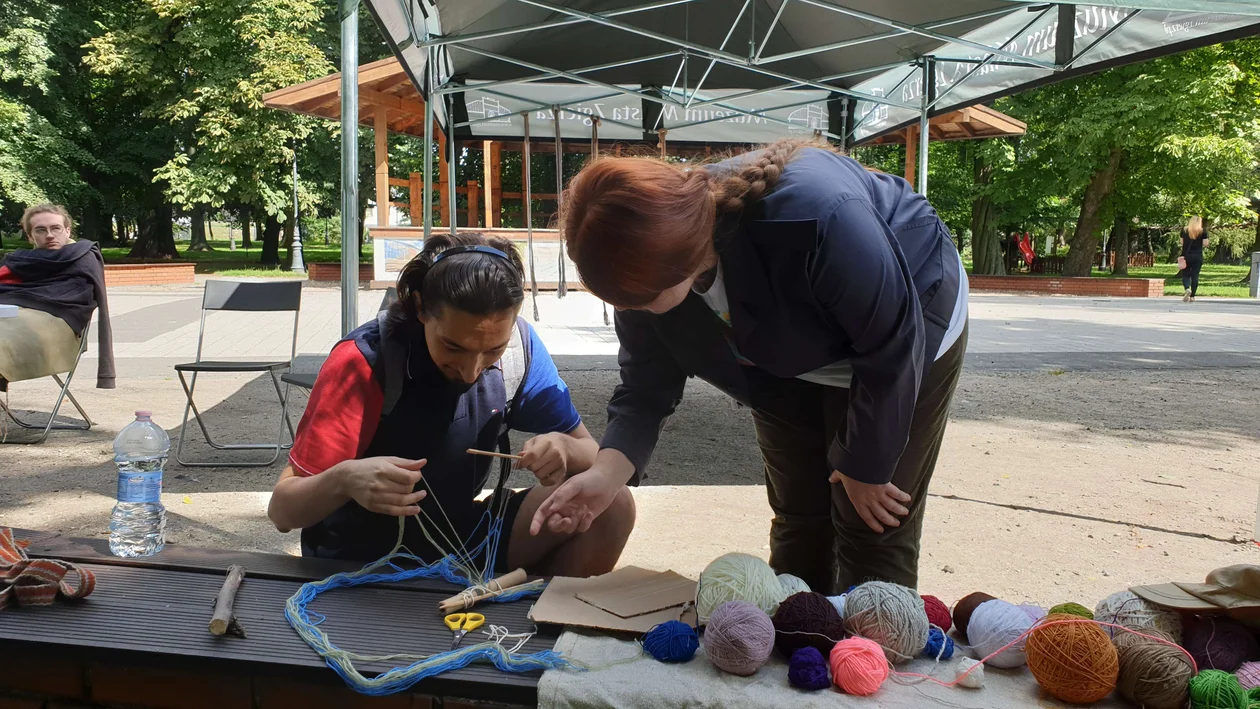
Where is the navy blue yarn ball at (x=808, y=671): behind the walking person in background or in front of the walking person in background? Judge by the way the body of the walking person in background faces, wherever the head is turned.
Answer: behind

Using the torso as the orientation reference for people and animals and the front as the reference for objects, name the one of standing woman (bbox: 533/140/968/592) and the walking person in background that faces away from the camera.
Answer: the walking person in background

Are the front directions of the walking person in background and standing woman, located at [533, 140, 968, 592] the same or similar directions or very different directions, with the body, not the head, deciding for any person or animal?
very different directions

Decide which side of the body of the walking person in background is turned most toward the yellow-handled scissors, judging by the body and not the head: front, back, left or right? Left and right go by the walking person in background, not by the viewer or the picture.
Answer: back

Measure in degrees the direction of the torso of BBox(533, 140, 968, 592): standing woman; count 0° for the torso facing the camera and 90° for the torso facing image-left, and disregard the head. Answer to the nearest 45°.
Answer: approximately 45°

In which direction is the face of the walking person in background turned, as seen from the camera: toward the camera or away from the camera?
away from the camera

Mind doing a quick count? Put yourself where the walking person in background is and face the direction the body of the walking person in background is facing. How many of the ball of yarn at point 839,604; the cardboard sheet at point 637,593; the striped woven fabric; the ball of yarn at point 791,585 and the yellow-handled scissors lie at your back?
5

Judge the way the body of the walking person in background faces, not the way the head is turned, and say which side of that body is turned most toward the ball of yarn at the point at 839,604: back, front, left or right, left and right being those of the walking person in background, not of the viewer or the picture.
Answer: back

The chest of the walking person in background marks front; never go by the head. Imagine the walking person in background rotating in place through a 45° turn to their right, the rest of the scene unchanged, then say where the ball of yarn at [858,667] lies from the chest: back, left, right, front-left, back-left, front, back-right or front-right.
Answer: back-right
